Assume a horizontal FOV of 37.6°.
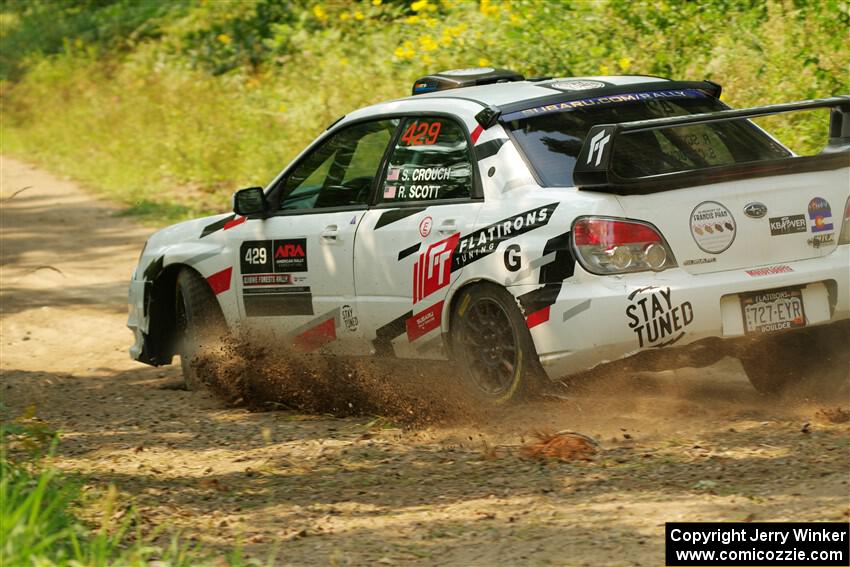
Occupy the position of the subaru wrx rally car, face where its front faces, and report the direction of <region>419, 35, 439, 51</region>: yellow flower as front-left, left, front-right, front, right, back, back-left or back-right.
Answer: front-right

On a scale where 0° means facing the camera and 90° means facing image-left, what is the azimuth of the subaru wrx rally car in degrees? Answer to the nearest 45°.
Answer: approximately 135°

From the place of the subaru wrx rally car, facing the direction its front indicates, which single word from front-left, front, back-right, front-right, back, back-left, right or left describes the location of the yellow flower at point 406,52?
front-right
